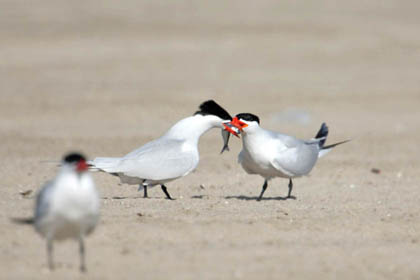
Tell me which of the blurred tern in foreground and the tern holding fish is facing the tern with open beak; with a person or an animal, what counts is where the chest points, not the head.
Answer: the tern holding fish

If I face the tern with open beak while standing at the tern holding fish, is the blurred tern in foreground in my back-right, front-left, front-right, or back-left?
back-right

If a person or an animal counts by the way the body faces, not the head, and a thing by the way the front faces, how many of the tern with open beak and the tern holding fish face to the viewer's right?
1

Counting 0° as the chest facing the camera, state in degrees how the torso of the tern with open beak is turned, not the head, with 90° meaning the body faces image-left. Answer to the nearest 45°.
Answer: approximately 45°

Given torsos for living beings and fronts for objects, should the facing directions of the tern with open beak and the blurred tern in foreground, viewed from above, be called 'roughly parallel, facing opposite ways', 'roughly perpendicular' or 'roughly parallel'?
roughly perpendicular

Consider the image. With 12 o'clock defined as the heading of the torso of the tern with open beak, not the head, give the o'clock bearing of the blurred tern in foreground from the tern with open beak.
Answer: The blurred tern in foreground is roughly at 11 o'clock from the tern with open beak.

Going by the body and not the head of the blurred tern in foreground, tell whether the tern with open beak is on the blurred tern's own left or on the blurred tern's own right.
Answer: on the blurred tern's own left

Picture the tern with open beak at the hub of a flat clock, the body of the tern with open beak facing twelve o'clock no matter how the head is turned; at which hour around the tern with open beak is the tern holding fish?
The tern holding fish is roughly at 1 o'clock from the tern with open beak.

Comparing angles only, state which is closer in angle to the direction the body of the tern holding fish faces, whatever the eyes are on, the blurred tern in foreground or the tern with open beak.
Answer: the tern with open beak

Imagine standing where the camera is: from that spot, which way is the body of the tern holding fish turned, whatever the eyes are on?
to the viewer's right
